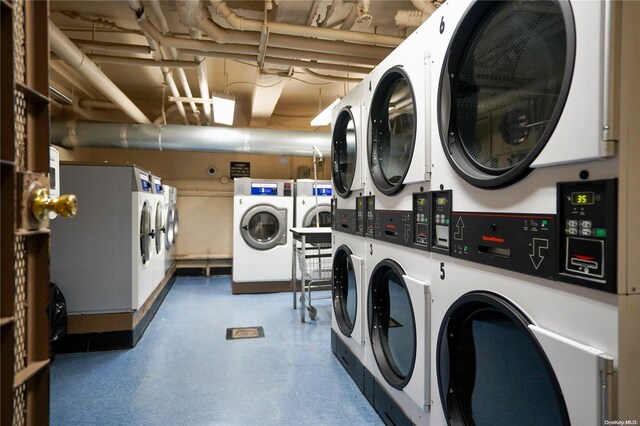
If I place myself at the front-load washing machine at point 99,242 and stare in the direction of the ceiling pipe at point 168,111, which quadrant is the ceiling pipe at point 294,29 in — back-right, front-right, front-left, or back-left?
back-right

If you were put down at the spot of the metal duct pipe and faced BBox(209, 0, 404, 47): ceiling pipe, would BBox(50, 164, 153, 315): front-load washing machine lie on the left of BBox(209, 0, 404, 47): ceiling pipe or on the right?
right

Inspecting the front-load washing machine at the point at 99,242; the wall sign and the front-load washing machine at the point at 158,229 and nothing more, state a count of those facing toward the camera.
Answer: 1

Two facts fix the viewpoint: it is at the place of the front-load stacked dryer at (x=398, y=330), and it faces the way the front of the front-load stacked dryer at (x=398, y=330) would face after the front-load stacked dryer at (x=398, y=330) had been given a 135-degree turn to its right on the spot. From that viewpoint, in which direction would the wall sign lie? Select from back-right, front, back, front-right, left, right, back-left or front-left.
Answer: front-left

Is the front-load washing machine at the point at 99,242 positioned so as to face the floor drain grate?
yes

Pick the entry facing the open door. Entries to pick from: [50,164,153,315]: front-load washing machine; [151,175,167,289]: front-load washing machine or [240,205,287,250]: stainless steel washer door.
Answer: the stainless steel washer door

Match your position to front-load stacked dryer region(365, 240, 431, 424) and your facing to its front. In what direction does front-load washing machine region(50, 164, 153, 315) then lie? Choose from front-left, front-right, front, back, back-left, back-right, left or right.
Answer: front-right

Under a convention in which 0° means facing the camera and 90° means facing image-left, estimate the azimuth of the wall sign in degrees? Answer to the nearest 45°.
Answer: approximately 0°

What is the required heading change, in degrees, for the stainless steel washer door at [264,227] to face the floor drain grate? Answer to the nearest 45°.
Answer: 0° — it already faces it

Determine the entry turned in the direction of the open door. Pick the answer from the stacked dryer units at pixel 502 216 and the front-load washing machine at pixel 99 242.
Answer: the stacked dryer units

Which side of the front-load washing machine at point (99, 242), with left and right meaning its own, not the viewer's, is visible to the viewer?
right

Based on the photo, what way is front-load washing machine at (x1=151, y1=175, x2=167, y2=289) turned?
to the viewer's right

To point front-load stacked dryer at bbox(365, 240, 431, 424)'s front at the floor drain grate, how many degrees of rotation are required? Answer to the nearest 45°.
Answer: approximately 90° to its right

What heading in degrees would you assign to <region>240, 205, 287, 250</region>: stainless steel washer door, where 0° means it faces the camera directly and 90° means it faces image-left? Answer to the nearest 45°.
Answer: approximately 0°
